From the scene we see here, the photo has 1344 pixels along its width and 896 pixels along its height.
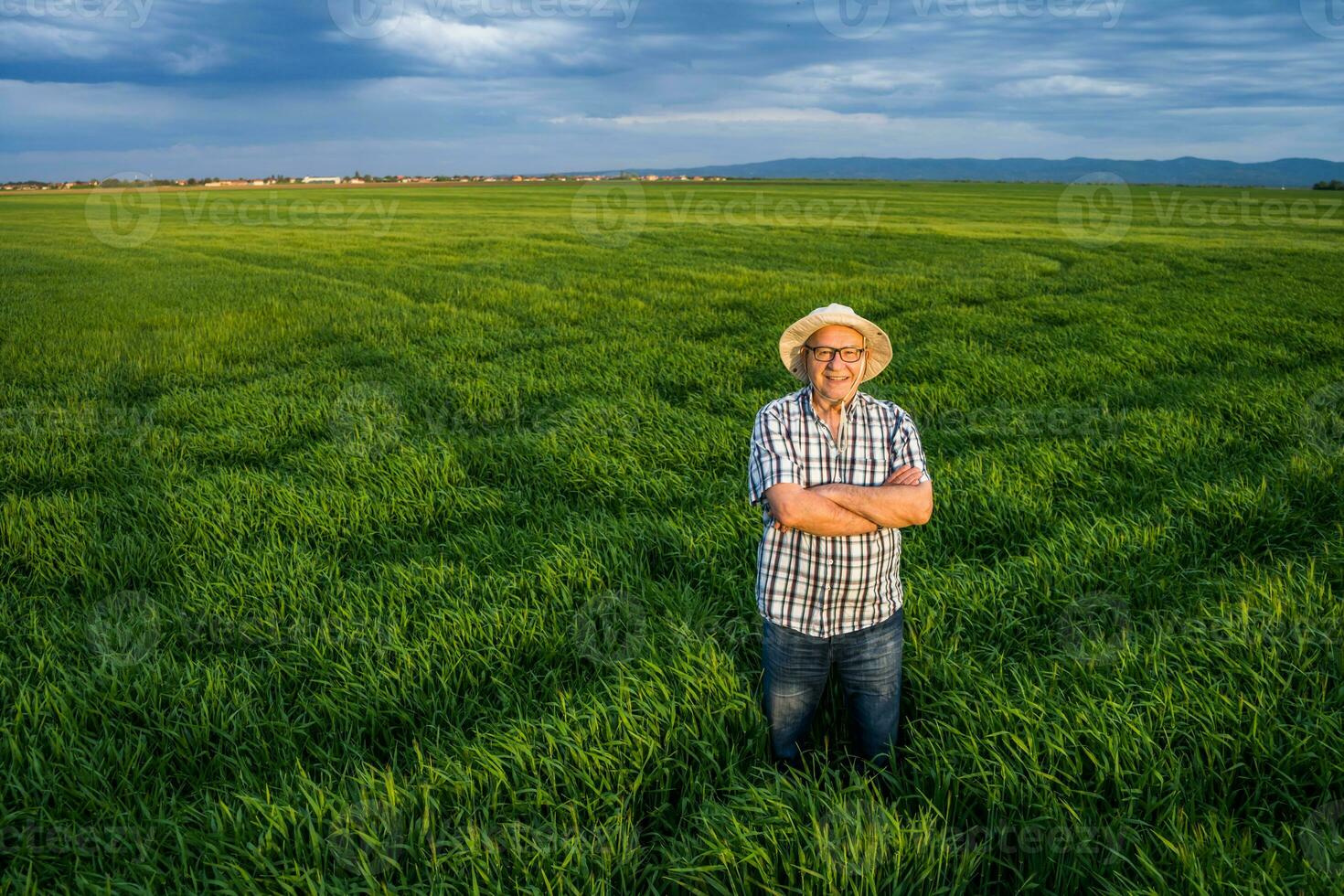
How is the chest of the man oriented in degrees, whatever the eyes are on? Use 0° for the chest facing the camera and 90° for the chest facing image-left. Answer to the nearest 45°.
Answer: approximately 0°
